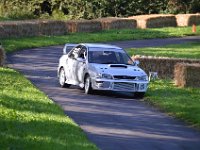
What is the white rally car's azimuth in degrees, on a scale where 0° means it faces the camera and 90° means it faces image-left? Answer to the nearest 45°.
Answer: approximately 315°
